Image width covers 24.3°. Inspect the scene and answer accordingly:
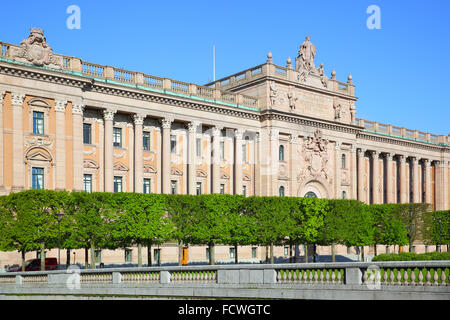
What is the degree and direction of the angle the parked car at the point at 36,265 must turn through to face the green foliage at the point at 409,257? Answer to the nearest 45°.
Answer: approximately 135° to its left
